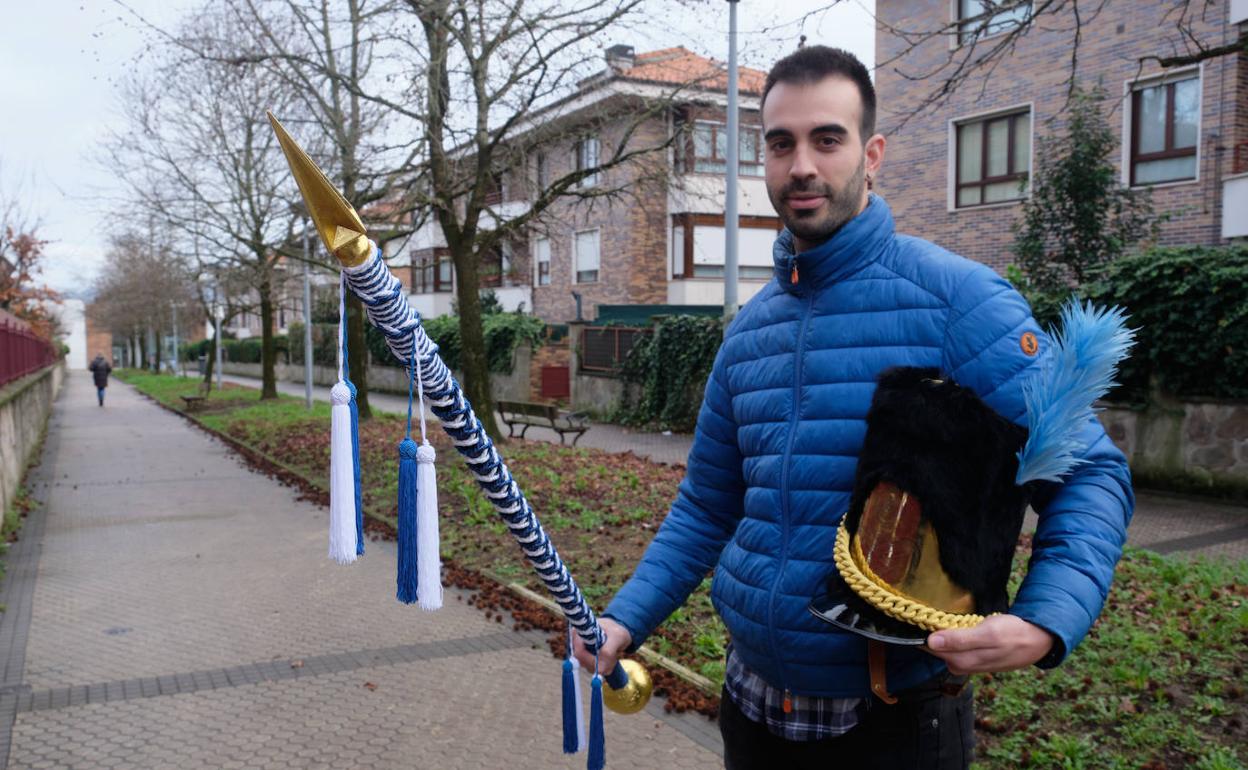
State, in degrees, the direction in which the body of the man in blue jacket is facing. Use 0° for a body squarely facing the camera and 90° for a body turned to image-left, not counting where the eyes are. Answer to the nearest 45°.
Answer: approximately 45°

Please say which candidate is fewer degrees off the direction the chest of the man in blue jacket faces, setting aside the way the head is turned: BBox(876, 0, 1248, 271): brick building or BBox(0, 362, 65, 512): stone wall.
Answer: the stone wall

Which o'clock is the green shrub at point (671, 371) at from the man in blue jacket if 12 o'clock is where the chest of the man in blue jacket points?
The green shrub is roughly at 4 o'clock from the man in blue jacket.

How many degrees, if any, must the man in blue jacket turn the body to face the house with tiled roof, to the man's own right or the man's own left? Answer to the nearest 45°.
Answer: approximately 135° to the man's own right

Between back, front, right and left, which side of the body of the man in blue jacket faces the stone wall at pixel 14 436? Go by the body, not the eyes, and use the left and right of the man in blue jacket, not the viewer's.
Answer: right

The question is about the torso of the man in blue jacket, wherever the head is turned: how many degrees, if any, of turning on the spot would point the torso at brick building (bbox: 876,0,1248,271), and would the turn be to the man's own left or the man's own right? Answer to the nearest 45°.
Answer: approximately 135° to the man's own right

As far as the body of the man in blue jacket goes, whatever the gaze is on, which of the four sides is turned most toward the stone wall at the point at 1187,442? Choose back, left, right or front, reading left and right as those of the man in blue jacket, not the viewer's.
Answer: back

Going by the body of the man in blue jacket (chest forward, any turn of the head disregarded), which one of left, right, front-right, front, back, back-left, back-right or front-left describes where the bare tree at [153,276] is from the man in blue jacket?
right
